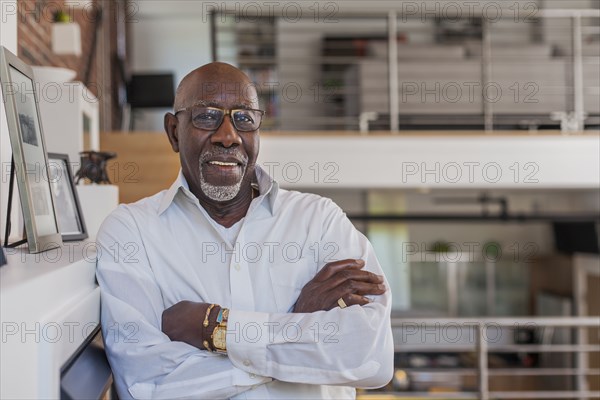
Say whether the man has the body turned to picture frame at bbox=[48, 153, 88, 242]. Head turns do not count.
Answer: no

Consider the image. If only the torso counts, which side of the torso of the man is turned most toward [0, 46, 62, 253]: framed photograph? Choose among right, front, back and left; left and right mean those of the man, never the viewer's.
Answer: right

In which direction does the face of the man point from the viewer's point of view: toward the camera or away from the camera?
toward the camera

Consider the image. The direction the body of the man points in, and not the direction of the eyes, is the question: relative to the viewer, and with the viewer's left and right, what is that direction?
facing the viewer

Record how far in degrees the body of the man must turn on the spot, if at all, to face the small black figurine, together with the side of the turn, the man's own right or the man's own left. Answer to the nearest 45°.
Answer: approximately 135° to the man's own right

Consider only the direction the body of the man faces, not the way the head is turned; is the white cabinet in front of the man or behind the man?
in front
